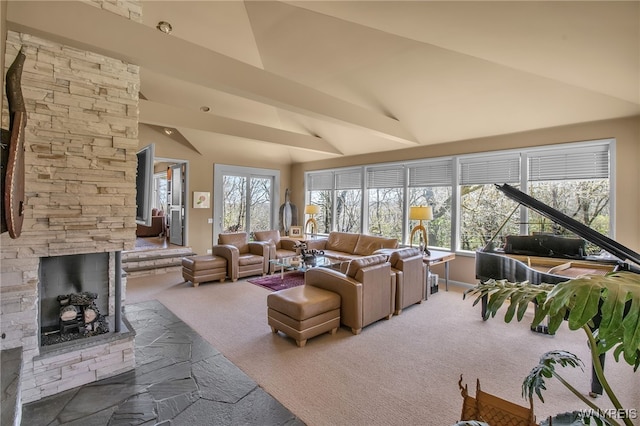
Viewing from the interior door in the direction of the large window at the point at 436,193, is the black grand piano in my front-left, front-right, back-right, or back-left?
front-right

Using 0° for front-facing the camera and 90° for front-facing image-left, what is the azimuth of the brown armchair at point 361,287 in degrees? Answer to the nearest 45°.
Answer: approximately 135°

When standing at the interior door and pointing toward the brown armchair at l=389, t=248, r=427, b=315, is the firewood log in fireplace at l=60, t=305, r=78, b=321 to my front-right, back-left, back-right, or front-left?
front-right

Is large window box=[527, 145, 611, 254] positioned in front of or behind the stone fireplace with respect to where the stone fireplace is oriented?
in front

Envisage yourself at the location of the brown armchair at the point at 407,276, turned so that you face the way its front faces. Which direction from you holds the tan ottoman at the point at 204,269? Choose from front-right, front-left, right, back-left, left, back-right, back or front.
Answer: front-left

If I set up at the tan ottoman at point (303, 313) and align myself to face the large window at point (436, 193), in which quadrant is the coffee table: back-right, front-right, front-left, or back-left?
front-left

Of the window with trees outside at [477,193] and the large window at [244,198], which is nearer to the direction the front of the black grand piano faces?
the window with trees outside

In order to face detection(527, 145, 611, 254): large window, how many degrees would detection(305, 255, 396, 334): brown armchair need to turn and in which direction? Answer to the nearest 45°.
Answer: approximately 135° to its right

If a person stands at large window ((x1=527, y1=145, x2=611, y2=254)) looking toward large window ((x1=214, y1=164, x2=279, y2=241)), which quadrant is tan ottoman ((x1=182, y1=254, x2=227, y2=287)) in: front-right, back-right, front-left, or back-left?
front-left

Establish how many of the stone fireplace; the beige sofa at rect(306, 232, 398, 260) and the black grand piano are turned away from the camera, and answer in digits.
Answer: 1

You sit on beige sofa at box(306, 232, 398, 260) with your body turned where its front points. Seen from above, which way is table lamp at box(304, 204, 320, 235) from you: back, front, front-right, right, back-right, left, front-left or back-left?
right

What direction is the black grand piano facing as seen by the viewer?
away from the camera

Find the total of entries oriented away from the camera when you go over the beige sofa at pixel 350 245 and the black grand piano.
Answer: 1

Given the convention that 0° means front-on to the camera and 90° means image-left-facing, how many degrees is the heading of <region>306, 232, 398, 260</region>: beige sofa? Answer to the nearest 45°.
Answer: approximately 45°

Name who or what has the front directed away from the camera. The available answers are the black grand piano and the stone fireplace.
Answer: the black grand piano

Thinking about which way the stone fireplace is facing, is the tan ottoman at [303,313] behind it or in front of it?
in front

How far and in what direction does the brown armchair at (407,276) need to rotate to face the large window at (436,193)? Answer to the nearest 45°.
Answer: approximately 45° to its right

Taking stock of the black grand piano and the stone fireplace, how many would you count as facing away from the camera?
1

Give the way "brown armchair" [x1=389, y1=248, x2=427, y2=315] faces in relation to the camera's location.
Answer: facing away from the viewer and to the left of the viewer

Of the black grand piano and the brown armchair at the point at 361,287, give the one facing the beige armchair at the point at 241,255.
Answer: the brown armchair at the point at 361,287
